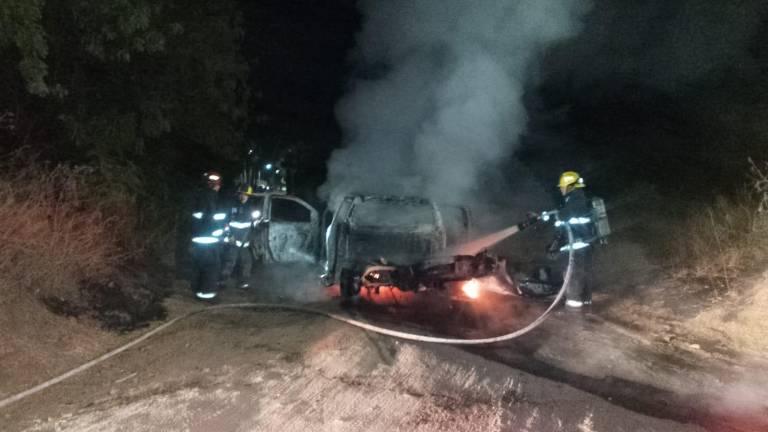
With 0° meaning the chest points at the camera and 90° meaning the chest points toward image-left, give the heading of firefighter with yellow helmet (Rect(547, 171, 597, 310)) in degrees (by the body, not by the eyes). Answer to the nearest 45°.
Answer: approximately 90°

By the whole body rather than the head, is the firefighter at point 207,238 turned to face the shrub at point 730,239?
no

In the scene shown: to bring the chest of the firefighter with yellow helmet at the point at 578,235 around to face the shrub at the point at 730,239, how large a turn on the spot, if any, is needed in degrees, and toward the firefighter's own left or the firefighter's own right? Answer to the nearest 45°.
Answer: approximately 135° to the firefighter's own right

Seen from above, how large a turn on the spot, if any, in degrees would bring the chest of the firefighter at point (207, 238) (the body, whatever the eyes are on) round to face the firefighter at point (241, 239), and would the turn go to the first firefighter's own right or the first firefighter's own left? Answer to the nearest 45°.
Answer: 0° — they already face them

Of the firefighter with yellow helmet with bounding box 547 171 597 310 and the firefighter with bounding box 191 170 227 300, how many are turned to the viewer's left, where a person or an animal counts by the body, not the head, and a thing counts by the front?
1

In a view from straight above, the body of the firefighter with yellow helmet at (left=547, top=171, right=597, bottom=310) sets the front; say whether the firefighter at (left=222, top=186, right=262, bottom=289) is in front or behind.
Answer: in front

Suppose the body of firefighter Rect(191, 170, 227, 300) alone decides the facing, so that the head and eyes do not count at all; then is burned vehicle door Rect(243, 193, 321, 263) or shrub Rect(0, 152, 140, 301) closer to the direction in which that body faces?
the burned vehicle door

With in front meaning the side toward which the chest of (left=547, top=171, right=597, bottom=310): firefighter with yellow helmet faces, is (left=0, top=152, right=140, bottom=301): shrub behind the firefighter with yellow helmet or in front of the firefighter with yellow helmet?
in front
